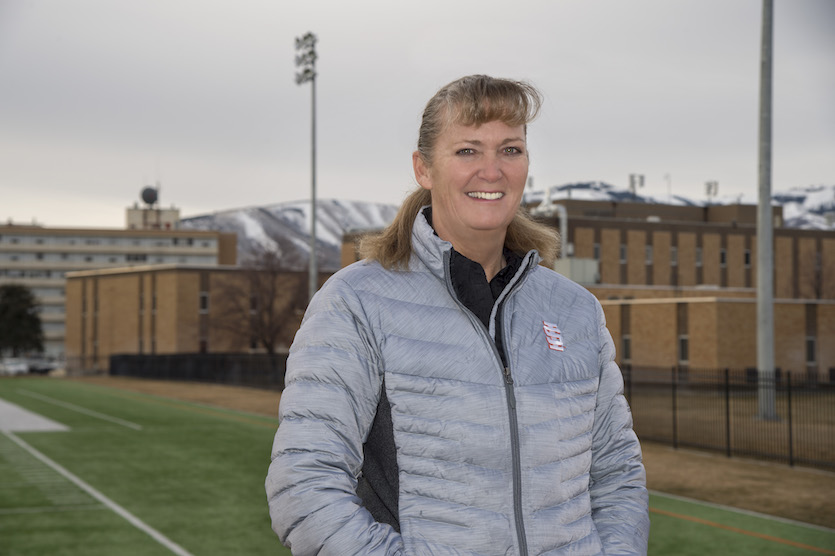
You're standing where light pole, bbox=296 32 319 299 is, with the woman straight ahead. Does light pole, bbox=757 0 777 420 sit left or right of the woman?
left

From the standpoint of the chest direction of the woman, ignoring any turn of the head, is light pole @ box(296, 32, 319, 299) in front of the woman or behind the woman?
behind

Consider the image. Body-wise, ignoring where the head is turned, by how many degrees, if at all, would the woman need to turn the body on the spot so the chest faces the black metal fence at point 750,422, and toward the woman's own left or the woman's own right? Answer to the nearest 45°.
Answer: approximately 135° to the woman's own left

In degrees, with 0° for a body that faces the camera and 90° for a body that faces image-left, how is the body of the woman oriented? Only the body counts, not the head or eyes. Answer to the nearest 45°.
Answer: approximately 315°

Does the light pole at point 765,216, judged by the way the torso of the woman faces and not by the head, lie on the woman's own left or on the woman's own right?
on the woman's own left
